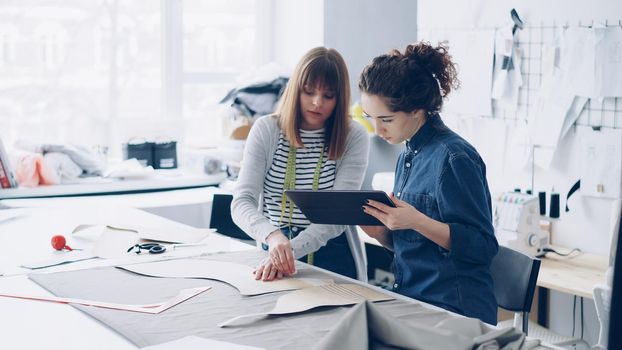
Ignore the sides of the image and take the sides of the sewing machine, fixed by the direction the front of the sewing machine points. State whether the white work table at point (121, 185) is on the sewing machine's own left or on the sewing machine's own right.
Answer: on the sewing machine's own right

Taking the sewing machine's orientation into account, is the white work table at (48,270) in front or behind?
in front

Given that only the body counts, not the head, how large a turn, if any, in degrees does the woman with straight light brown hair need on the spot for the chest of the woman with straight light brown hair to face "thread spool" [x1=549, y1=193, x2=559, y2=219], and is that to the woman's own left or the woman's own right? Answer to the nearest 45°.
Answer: approximately 135° to the woman's own left

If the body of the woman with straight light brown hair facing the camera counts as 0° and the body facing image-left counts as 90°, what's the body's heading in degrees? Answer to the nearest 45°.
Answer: approximately 0°

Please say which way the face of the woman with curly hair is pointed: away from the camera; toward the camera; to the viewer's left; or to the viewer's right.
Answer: to the viewer's left

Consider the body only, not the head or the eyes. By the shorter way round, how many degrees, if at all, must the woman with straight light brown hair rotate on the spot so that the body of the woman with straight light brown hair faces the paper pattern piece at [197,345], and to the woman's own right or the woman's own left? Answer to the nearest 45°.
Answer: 0° — they already face it

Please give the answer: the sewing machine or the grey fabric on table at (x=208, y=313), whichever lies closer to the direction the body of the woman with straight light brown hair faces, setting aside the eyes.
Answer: the grey fabric on table

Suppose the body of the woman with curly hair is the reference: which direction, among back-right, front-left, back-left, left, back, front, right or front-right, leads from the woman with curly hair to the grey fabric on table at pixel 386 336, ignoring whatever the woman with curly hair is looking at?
front-left

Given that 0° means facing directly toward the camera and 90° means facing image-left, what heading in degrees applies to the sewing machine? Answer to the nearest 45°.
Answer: approximately 45°

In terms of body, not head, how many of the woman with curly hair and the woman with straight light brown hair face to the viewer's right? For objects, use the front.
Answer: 0

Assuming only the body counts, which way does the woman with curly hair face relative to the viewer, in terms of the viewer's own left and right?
facing the viewer and to the left of the viewer

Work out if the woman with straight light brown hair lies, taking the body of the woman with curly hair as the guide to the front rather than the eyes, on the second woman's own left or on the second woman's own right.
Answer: on the second woman's own right
